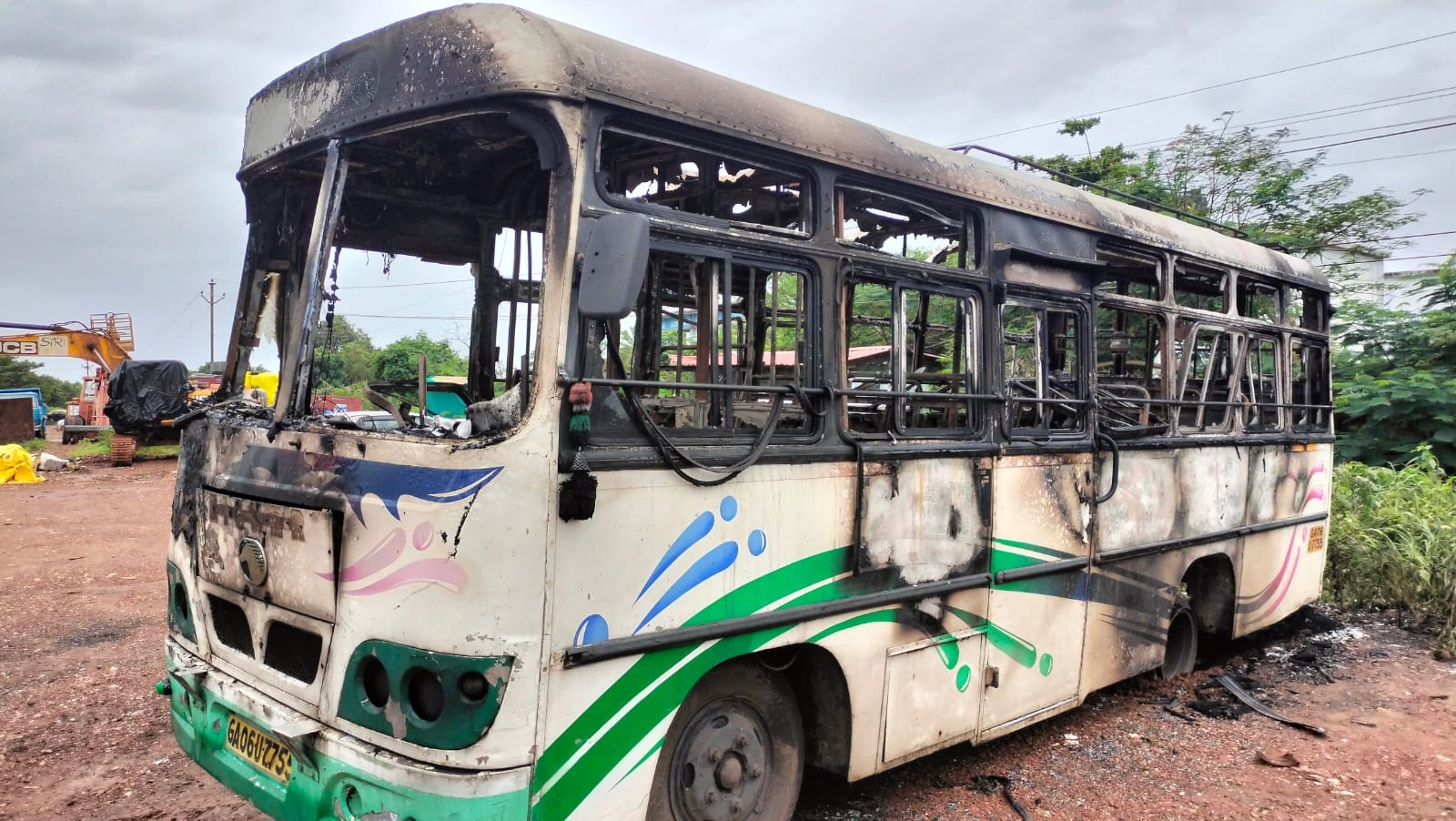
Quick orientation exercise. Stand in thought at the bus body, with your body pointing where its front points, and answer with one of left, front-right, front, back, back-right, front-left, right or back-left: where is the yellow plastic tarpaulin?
right

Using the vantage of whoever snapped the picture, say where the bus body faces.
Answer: facing the viewer and to the left of the viewer

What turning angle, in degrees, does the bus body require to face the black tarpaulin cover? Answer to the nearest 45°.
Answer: approximately 45° to its right

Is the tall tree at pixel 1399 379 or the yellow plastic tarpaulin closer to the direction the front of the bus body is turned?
the yellow plastic tarpaulin

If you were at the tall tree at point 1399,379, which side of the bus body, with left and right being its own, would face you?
back

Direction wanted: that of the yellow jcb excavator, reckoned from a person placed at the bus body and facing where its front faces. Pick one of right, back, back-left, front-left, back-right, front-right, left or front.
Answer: right
